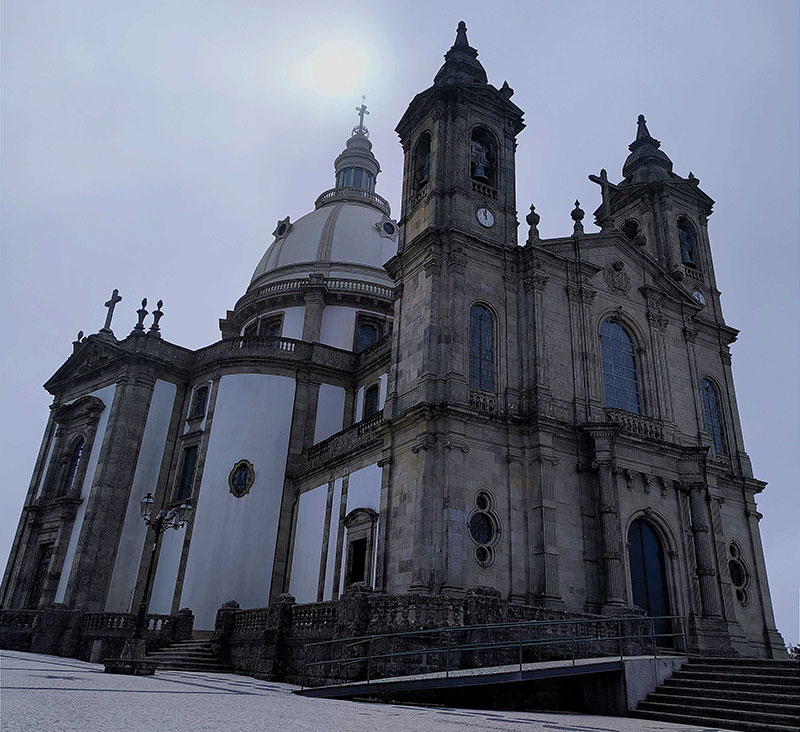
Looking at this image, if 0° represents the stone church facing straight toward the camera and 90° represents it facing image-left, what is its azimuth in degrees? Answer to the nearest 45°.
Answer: approximately 315°

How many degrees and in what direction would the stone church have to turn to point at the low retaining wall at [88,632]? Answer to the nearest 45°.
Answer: approximately 135° to its right

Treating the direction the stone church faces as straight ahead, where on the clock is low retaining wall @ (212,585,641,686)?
The low retaining wall is roughly at 2 o'clock from the stone church.

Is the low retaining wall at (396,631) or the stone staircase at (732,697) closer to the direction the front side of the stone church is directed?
the stone staircase

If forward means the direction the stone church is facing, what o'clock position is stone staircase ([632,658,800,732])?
The stone staircase is roughly at 1 o'clock from the stone church.

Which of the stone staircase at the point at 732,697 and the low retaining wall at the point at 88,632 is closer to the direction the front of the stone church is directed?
the stone staircase
